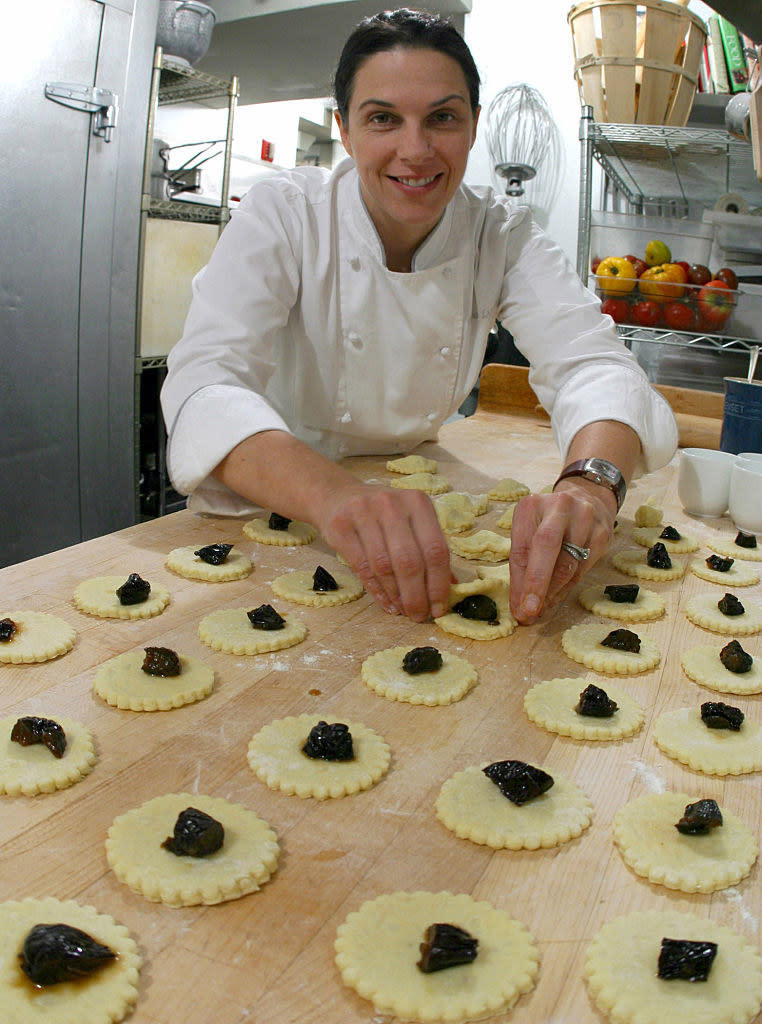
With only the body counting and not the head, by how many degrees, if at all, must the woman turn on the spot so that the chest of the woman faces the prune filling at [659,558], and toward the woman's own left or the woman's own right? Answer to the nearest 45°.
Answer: approximately 45° to the woman's own left

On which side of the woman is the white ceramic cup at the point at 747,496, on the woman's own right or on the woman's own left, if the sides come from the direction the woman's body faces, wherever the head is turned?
on the woman's own left

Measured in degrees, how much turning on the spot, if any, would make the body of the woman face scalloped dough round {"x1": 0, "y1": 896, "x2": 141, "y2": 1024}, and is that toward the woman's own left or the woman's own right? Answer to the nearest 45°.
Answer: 0° — they already face it

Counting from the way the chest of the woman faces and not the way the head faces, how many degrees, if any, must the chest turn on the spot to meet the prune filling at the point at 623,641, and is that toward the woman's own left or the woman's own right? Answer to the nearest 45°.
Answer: approximately 45° to the woman's own left

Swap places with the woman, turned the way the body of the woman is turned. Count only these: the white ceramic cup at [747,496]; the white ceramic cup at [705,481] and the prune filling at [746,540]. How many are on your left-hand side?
3

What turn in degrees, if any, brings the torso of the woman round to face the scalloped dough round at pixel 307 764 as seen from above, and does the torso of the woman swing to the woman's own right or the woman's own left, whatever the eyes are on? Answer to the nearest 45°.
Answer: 0° — they already face it

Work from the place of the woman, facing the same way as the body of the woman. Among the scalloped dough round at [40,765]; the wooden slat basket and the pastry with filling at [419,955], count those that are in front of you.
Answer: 2

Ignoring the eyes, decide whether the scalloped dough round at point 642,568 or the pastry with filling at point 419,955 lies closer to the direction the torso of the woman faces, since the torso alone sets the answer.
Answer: the pastry with filling

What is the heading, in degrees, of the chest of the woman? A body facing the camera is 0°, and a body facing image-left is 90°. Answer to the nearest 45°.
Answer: approximately 0°

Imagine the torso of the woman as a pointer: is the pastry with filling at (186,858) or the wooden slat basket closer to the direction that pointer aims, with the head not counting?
the pastry with filling

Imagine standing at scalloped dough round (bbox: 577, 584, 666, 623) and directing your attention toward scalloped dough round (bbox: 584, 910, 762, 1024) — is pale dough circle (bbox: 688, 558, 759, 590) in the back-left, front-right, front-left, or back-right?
back-left

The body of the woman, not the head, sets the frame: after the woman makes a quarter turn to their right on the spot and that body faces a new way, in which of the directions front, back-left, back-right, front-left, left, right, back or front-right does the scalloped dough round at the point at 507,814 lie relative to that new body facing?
left

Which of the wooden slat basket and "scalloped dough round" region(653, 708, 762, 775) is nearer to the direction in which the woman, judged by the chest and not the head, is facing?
the scalloped dough round

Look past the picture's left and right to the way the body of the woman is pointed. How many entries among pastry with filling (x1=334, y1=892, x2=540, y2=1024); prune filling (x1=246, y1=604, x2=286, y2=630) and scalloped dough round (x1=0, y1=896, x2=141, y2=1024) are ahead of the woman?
3

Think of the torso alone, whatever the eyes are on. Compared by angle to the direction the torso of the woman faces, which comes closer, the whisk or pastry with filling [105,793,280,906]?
the pastry with filling
